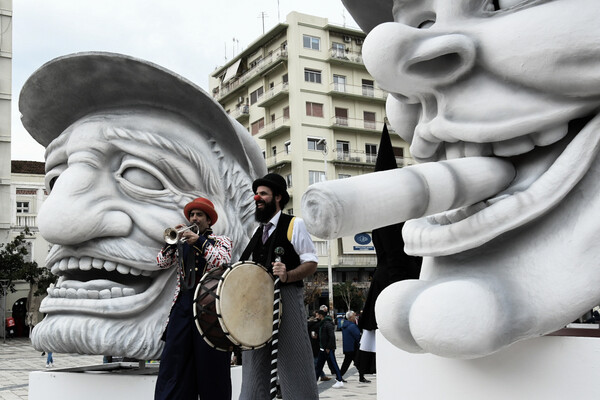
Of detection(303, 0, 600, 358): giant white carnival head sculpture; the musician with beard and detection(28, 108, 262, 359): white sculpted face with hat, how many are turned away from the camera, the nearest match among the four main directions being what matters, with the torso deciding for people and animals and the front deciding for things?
0

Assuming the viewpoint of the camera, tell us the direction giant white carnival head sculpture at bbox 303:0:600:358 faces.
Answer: facing the viewer and to the left of the viewer

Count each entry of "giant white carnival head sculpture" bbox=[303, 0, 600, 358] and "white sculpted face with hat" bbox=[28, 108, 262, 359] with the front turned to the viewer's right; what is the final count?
0

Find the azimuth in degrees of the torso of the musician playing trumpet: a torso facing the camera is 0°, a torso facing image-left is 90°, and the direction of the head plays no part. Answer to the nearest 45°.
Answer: approximately 45°

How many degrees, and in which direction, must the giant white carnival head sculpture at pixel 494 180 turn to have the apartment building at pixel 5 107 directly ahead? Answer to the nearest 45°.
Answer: approximately 90° to its right

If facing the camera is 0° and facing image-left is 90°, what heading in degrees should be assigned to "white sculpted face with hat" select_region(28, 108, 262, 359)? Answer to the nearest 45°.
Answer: approximately 45°

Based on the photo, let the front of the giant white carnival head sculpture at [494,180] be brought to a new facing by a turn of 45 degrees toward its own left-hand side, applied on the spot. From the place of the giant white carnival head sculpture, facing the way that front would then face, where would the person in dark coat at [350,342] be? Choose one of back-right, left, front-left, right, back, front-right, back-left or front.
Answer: back
